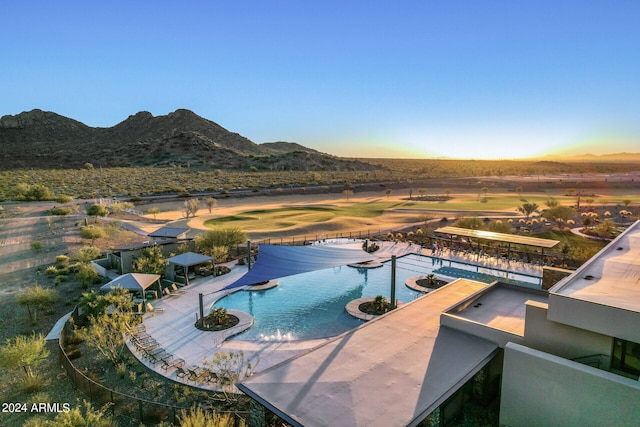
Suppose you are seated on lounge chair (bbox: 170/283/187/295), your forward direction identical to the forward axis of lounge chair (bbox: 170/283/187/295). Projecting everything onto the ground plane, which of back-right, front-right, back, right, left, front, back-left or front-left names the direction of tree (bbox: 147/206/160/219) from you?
left

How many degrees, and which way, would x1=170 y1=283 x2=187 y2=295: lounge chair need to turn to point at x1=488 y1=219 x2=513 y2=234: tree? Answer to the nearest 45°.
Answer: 0° — it already faces it

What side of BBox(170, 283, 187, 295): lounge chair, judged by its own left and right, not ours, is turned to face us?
right

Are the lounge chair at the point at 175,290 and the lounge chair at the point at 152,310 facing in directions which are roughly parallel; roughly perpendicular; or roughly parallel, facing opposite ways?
roughly parallel

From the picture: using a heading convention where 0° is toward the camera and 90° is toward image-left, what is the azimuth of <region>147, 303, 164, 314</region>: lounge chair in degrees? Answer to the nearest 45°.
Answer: approximately 270°

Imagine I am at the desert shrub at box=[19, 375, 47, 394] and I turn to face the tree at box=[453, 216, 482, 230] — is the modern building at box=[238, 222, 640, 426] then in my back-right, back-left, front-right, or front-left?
front-right

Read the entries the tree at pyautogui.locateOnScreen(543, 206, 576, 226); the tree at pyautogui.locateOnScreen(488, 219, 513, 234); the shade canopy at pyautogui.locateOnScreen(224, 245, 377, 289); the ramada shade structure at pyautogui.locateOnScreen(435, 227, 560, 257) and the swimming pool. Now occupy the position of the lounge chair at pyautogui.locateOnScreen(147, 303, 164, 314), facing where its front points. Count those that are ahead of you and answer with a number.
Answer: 5

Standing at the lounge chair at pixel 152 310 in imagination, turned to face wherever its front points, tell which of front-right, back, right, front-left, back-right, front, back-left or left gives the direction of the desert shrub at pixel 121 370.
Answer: right

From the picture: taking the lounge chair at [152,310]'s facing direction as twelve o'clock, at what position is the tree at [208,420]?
The tree is roughly at 3 o'clock from the lounge chair.

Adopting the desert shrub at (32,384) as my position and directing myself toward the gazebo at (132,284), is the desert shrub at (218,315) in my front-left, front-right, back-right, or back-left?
front-right

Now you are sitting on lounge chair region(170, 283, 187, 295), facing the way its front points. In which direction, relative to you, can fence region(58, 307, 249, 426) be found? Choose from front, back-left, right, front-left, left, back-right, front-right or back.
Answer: right

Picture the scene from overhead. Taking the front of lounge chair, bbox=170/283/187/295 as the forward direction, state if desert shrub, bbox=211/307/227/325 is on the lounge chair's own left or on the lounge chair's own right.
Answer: on the lounge chair's own right

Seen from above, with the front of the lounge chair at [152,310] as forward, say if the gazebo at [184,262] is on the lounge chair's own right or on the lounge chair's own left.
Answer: on the lounge chair's own left

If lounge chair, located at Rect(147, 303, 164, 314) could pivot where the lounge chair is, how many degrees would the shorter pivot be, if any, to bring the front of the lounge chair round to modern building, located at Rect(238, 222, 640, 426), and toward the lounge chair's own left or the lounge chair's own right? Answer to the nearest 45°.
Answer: approximately 45° to the lounge chair's own right

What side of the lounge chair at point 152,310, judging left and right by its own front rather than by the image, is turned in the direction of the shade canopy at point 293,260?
front

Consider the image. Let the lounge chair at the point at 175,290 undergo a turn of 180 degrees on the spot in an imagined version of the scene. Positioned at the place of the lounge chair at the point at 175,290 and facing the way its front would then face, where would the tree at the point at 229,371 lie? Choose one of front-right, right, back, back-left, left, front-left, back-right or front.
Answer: left

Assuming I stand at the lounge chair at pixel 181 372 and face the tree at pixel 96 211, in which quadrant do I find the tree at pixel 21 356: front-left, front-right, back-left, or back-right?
front-left

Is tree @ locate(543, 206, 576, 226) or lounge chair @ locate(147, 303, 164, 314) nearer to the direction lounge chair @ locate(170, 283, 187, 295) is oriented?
the tree
